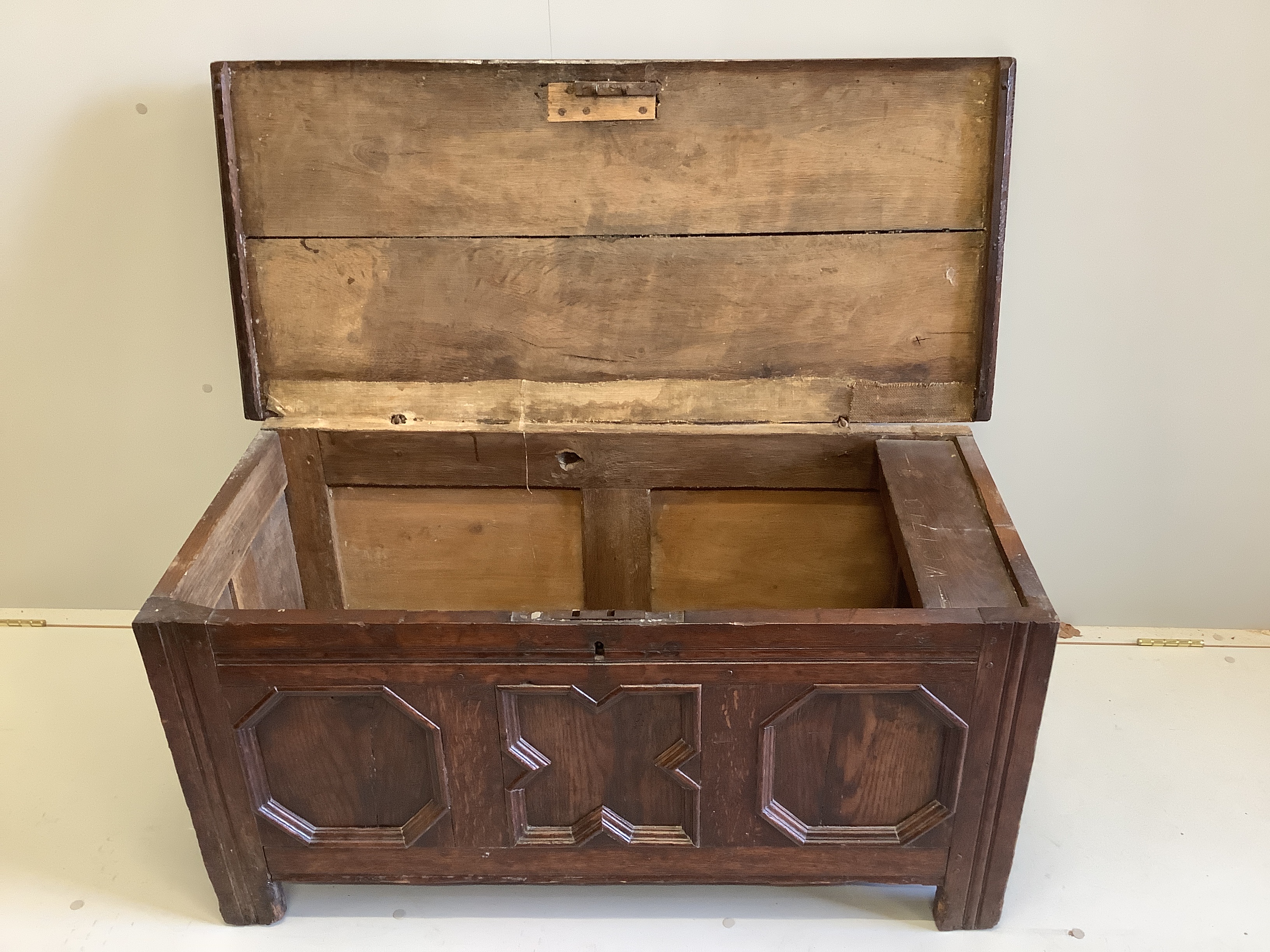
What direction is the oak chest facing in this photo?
toward the camera
